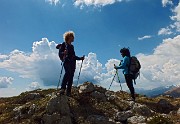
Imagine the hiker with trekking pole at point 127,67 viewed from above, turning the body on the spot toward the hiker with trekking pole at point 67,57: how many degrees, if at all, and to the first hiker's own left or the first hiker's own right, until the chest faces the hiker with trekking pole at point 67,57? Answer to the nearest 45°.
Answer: approximately 45° to the first hiker's own left

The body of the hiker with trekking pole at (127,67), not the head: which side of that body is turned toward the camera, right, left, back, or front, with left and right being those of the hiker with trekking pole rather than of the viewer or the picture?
left

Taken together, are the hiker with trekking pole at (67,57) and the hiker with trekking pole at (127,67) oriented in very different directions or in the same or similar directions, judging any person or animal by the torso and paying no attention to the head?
very different directions

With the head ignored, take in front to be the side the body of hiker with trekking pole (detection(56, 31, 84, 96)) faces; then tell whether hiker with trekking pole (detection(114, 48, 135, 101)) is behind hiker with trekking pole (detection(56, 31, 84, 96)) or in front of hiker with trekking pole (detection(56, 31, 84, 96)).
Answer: in front

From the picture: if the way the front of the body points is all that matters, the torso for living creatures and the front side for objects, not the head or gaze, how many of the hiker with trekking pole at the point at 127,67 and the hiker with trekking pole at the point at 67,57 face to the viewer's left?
1
